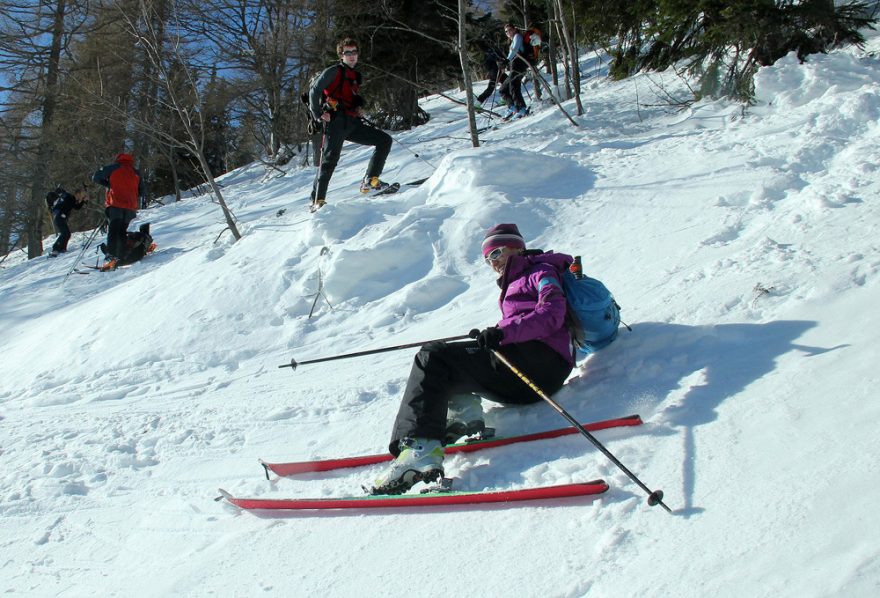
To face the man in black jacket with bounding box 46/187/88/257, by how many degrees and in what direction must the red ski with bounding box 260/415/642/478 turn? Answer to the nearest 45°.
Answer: approximately 45° to its right

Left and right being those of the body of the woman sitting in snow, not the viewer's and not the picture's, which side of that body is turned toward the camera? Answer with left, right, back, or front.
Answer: left

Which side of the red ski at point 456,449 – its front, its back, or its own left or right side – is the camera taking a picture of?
left

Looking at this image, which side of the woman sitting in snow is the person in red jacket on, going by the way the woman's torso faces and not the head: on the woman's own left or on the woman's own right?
on the woman's own right

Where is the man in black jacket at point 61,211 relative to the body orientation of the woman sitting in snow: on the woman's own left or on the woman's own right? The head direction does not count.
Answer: on the woman's own right

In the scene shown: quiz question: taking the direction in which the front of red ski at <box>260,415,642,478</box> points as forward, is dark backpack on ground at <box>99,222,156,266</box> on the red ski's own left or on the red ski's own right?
on the red ski's own right
